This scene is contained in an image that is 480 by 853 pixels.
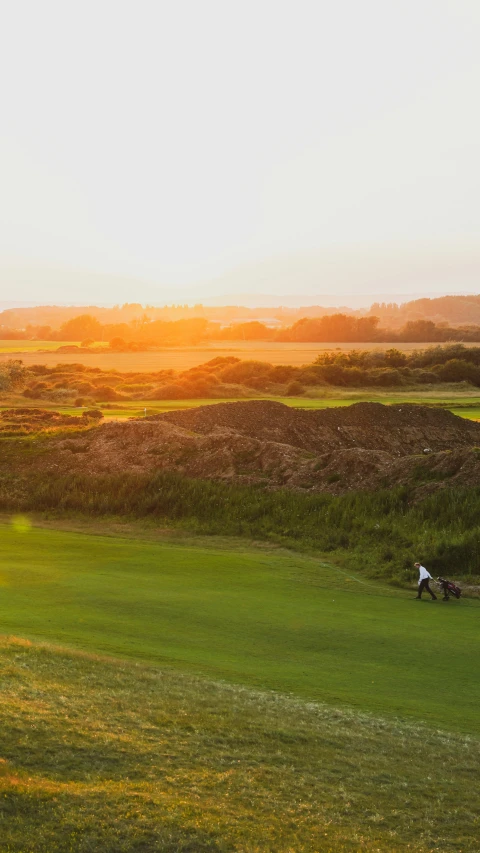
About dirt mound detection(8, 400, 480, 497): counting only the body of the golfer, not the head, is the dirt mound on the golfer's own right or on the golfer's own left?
on the golfer's own right

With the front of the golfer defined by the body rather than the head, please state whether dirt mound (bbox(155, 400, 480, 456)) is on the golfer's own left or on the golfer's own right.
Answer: on the golfer's own right

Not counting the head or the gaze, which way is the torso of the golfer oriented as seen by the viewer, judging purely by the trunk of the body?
to the viewer's left
